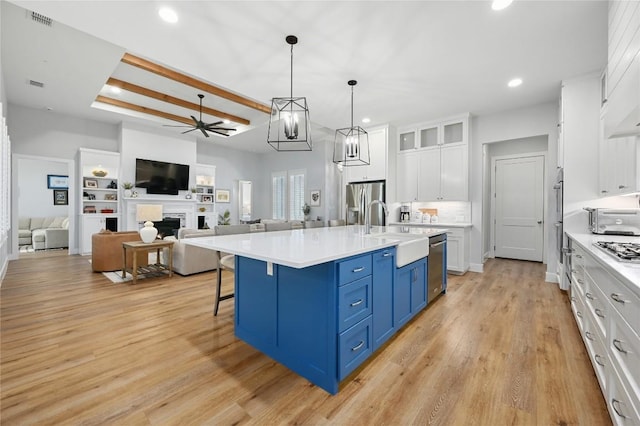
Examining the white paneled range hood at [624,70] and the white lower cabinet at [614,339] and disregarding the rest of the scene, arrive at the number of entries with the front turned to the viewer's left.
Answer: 2

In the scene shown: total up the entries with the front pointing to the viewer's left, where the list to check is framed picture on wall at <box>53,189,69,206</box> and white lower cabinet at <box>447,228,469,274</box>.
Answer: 0

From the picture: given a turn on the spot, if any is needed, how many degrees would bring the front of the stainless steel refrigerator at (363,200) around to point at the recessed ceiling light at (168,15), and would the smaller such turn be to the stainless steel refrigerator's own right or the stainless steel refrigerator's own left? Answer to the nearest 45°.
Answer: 0° — it already faces it

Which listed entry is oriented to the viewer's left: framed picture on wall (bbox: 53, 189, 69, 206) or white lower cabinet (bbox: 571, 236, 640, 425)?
the white lower cabinet

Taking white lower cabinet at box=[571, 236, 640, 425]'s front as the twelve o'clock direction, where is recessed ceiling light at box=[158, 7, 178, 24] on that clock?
The recessed ceiling light is roughly at 11 o'clock from the white lower cabinet.

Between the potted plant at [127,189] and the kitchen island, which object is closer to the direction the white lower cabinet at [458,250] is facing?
the kitchen island

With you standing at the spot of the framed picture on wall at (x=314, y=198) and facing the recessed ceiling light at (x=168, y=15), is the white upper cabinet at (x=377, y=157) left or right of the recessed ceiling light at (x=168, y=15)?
left

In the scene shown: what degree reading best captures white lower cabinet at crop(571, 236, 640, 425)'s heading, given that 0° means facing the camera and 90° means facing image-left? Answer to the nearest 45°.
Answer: approximately 90°

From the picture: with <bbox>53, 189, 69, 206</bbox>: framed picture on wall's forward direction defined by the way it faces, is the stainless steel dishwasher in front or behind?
in front

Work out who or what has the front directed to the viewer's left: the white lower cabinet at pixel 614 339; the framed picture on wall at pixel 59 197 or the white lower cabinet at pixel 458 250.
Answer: the white lower cabinet at pixel 614 339

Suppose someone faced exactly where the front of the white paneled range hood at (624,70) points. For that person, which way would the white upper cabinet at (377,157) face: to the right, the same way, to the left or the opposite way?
to the left

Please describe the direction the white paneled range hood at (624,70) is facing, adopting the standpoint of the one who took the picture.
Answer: facing to the left of the viewer

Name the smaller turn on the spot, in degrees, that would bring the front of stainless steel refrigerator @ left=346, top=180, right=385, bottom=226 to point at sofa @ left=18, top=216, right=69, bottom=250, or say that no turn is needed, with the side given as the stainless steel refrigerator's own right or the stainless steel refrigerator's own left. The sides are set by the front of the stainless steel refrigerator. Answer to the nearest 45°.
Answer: approximately 45° to the stainless steel refrigerator's own right

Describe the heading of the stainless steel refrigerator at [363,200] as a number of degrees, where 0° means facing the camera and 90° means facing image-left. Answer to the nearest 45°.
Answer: approximately 45°
